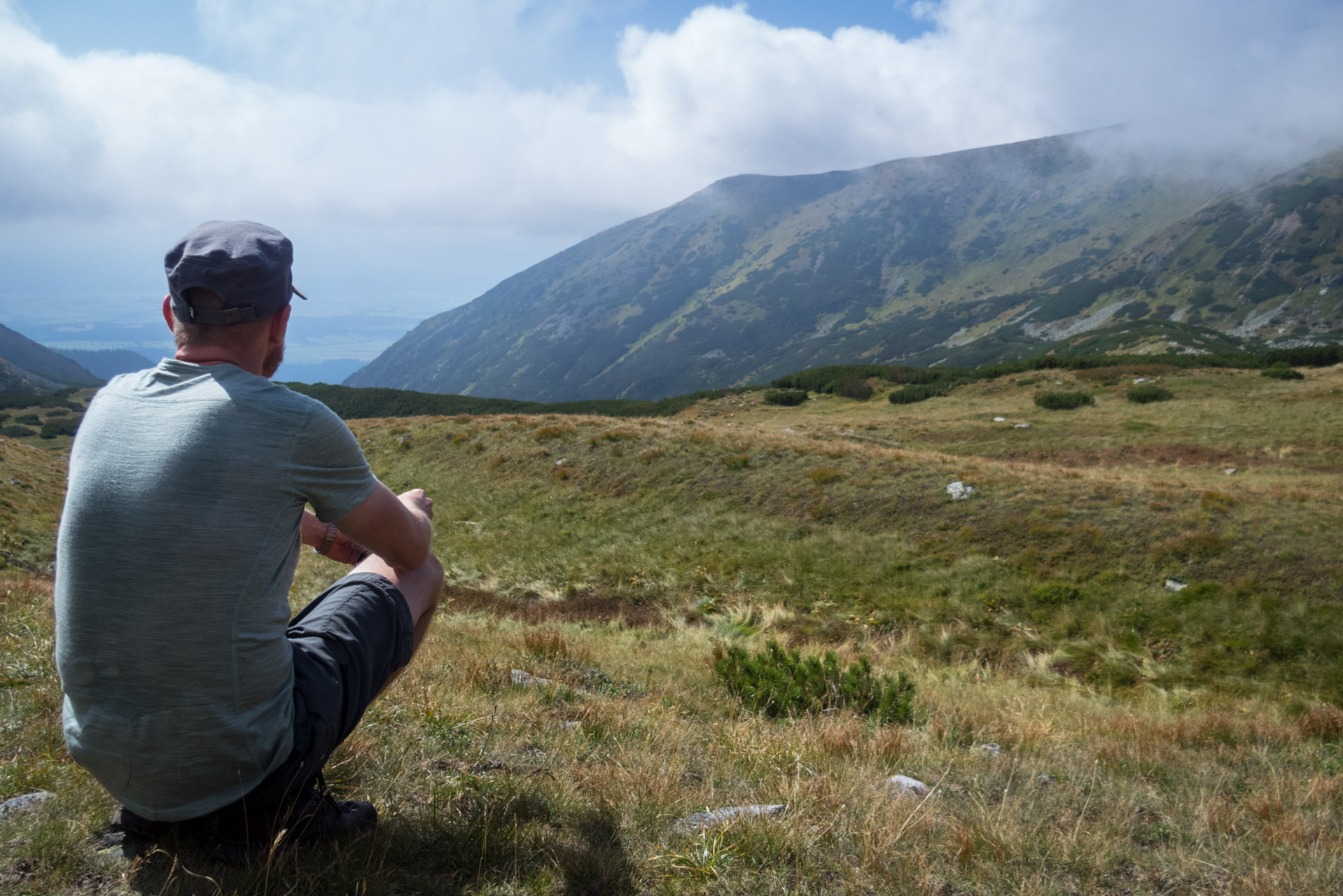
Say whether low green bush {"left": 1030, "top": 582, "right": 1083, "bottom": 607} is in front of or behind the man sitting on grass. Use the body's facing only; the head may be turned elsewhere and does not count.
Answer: in front

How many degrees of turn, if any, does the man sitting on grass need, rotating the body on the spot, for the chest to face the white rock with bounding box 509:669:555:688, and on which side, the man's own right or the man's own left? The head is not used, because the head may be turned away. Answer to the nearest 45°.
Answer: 0° — they already face it

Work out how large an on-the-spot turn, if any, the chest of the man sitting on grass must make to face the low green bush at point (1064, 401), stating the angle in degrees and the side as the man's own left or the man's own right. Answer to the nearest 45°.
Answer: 0° — they already face it

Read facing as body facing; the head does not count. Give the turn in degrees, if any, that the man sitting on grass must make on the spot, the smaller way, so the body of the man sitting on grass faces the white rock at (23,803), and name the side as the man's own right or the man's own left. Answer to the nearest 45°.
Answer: approximately 90° to the man's own left

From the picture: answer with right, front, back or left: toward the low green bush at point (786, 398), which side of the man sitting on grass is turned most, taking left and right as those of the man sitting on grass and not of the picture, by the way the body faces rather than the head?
front

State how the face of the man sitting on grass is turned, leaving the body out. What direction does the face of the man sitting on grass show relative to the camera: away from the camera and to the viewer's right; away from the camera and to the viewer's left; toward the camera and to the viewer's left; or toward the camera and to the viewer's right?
away from the camera and to the viewer's right

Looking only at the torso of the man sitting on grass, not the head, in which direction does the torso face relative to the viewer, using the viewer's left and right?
facing away from the viewer and to the right of the viewer

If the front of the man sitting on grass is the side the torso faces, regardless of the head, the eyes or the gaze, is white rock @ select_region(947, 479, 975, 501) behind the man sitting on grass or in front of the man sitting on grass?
in front

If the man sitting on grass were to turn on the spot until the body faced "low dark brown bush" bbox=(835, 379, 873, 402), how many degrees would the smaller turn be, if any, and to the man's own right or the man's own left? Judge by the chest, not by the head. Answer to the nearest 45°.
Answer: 0° — they already face it

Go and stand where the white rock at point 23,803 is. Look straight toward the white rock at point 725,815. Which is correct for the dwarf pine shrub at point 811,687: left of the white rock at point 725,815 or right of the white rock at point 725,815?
left
